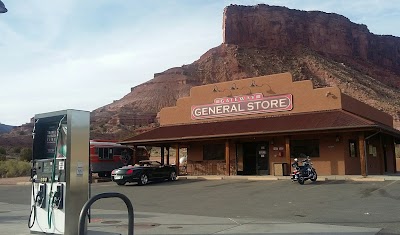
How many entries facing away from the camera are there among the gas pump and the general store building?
0

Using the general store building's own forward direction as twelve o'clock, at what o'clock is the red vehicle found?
The red vehicle is roughly at 2 o'clock from the general store building.

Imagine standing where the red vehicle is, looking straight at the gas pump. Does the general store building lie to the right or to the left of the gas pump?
left

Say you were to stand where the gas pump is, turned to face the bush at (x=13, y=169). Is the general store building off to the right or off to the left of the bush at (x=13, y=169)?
right

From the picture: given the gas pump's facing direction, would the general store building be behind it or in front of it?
behind

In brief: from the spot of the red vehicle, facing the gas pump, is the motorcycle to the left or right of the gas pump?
left

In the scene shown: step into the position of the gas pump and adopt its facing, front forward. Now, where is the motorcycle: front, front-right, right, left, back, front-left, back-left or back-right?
back

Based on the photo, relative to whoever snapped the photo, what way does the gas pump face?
facing the viewer and to the left of the viewer

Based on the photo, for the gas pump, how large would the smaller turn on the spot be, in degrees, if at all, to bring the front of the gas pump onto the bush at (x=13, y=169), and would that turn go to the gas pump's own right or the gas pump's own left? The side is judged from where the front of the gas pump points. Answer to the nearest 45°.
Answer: approximately 135° to the gas pump's own right
